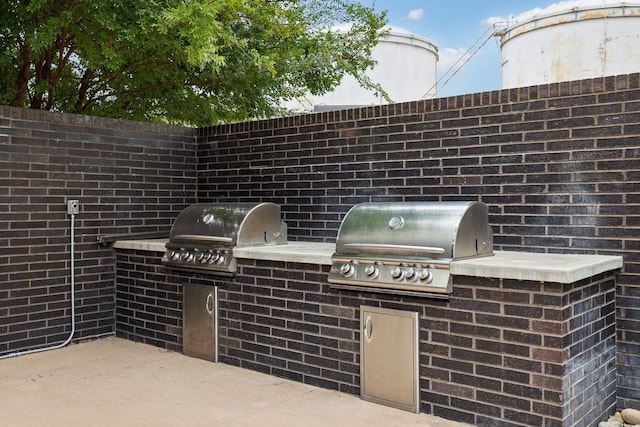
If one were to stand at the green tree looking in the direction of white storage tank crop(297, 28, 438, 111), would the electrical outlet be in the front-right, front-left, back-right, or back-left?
back-right

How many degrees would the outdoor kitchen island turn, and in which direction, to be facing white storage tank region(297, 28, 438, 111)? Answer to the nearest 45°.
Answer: approximately 135° to its right

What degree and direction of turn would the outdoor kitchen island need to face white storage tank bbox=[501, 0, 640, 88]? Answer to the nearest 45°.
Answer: approximately 180°

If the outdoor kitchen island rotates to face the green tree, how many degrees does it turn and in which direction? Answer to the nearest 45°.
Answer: approximately 90° to its right

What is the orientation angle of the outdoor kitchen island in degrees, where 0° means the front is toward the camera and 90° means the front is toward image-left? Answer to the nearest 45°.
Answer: approximately 45°

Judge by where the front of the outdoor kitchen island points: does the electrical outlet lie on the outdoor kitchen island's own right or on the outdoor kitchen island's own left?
on the outdoor kitchen island's own right
